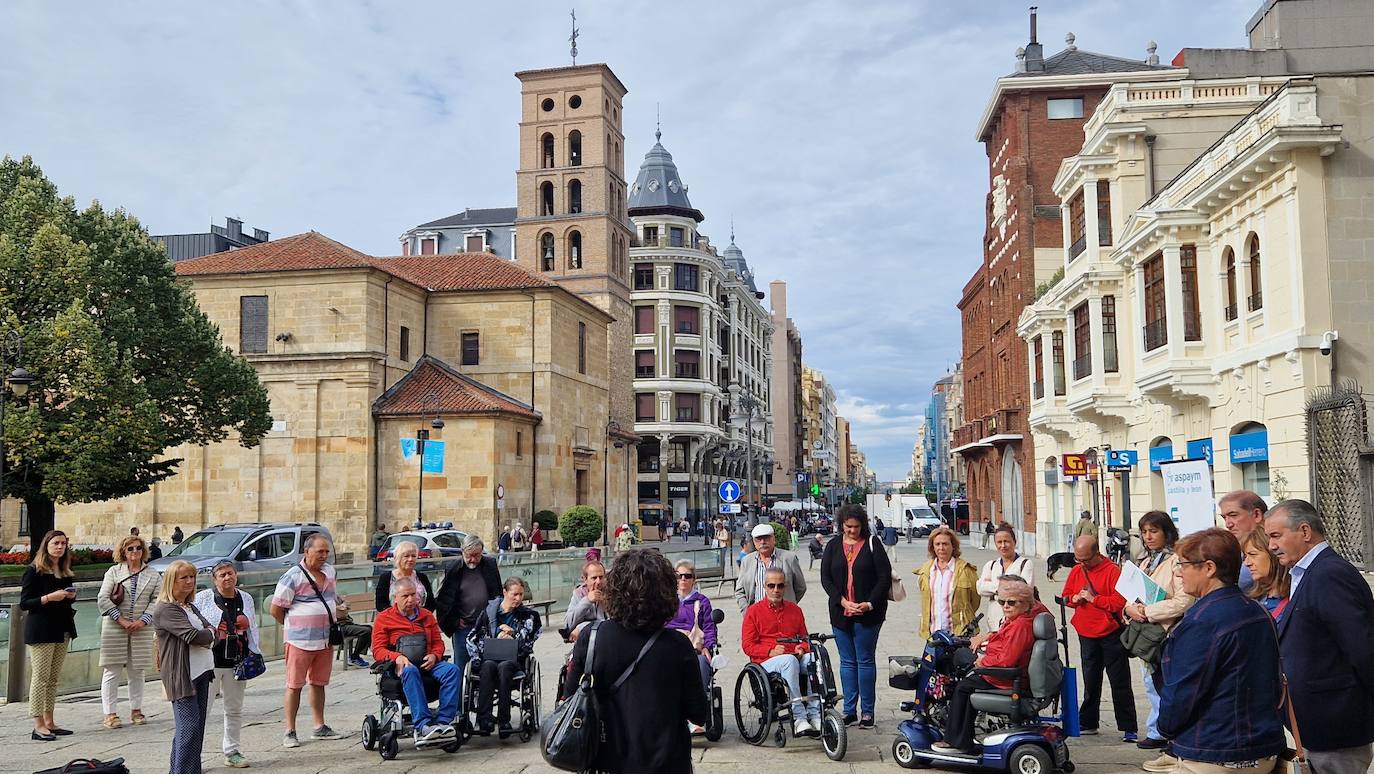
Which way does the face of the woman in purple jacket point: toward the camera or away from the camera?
toward the camera

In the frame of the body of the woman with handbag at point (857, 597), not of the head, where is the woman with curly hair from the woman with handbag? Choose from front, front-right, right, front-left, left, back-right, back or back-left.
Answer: front

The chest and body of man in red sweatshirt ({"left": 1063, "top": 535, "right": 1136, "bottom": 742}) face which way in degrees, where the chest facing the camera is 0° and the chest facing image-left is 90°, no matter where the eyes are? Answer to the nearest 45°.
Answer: approximately 45°

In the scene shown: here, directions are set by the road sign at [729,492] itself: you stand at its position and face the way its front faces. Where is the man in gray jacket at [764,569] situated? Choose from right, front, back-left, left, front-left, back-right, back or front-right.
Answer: front

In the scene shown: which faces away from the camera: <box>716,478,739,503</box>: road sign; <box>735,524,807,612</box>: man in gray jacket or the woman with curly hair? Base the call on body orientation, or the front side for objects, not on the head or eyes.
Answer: the woman with curly hair

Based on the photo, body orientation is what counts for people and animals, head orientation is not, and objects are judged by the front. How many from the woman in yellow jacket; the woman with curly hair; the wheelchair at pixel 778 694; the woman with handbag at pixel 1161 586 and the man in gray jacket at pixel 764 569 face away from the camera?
1

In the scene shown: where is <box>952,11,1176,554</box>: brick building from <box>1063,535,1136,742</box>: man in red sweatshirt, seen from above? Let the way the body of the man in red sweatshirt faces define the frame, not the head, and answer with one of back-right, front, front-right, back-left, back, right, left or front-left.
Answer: back-right

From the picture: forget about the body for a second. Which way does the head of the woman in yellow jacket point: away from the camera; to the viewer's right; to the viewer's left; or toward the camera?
toward the camera

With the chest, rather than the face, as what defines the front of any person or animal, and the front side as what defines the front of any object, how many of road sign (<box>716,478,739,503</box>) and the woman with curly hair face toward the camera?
1

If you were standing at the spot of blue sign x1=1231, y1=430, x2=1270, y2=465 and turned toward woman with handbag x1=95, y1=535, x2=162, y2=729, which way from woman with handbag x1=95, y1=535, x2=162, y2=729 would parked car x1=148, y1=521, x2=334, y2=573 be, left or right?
right

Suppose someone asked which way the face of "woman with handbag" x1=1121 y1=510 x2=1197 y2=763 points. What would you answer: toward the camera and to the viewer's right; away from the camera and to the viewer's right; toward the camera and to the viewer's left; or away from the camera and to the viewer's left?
toward the camera and to the viewer's left

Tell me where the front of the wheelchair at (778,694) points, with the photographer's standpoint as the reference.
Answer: facing the viewer and to the right of the viewer

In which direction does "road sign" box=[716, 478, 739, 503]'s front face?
toward the camera

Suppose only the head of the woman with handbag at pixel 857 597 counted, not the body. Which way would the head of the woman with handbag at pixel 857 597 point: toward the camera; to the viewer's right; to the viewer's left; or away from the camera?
toward the camera

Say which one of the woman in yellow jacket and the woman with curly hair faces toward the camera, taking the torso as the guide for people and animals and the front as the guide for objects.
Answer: the woman in yellow jacket

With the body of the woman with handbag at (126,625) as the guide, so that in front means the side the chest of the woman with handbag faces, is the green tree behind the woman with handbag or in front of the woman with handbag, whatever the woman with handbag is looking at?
behind

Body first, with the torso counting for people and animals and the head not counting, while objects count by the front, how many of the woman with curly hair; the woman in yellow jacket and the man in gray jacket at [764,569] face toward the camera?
2

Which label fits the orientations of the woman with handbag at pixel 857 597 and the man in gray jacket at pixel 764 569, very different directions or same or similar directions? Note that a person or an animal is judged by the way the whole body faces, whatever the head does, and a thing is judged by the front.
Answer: same or similar directions

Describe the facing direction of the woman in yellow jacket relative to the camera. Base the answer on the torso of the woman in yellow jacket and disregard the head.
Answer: toward the camera
